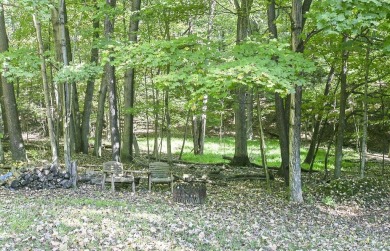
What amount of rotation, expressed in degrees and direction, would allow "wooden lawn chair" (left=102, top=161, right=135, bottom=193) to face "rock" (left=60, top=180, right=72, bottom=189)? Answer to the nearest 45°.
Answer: approximately 135° to its right

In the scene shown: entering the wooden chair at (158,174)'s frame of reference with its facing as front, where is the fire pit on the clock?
The fire pit is roughly at 11 o'clock from the wooden chair.

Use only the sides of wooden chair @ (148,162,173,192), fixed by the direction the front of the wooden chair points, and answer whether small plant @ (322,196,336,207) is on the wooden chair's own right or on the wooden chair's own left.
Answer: on the wooden chair's own left

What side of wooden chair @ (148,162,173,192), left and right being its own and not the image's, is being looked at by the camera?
front

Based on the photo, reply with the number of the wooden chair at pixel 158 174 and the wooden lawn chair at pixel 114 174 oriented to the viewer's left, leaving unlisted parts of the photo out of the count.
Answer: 0

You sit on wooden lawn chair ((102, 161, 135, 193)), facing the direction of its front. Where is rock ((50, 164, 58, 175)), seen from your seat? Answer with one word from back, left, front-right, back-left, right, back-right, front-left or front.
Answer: back-right

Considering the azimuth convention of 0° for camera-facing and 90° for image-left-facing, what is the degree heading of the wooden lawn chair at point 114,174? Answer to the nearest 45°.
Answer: approximately 315°

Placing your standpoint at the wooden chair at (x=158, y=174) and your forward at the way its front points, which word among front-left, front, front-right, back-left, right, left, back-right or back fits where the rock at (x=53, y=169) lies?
right

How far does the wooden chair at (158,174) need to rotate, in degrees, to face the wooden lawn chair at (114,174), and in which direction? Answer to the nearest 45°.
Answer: approximately 90° to its right

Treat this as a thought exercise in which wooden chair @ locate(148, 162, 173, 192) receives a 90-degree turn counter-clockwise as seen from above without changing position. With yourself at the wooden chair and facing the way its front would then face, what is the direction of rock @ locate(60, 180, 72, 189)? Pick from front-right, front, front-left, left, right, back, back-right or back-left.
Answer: back

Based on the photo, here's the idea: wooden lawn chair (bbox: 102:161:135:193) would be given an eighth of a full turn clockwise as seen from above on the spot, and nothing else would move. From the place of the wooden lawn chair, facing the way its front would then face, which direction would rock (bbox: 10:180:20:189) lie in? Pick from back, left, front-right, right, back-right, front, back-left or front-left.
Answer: right

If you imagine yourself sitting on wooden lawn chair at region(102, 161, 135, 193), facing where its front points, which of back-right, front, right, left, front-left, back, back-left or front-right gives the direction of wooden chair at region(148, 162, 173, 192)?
front-left

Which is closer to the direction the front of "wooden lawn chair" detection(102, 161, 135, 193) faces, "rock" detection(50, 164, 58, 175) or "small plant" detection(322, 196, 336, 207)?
the small plant

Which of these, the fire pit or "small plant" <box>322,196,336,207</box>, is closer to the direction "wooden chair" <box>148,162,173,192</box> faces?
the fire pit

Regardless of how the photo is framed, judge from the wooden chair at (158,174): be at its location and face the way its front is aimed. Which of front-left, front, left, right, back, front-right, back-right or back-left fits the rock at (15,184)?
right
